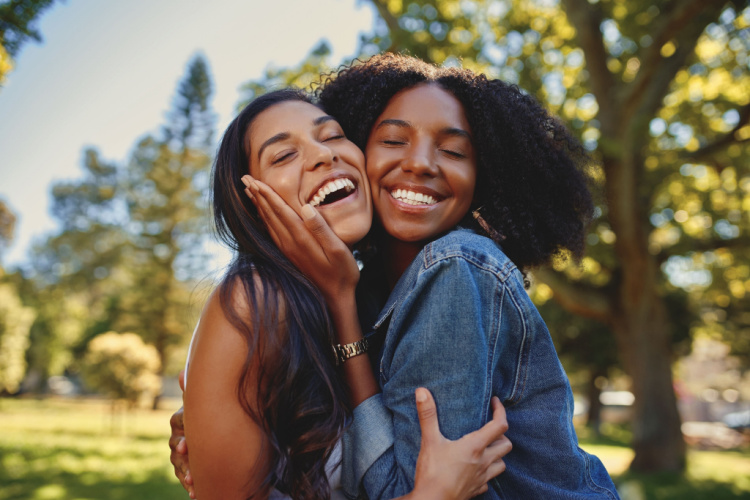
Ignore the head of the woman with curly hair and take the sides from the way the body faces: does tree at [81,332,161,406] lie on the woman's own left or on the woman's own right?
on the woman's own right

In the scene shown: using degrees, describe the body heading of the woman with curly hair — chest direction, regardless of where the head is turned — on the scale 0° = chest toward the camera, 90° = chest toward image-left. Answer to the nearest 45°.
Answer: approximately 90°

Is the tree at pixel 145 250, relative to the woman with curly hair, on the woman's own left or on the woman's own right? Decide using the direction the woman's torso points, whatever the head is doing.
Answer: on the woman's own right
